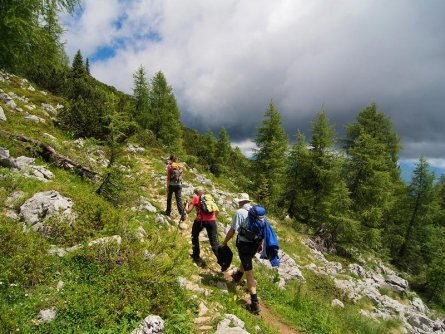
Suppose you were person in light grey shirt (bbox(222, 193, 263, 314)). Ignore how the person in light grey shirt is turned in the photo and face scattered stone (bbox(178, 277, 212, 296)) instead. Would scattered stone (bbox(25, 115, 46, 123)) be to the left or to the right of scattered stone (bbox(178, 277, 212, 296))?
right
